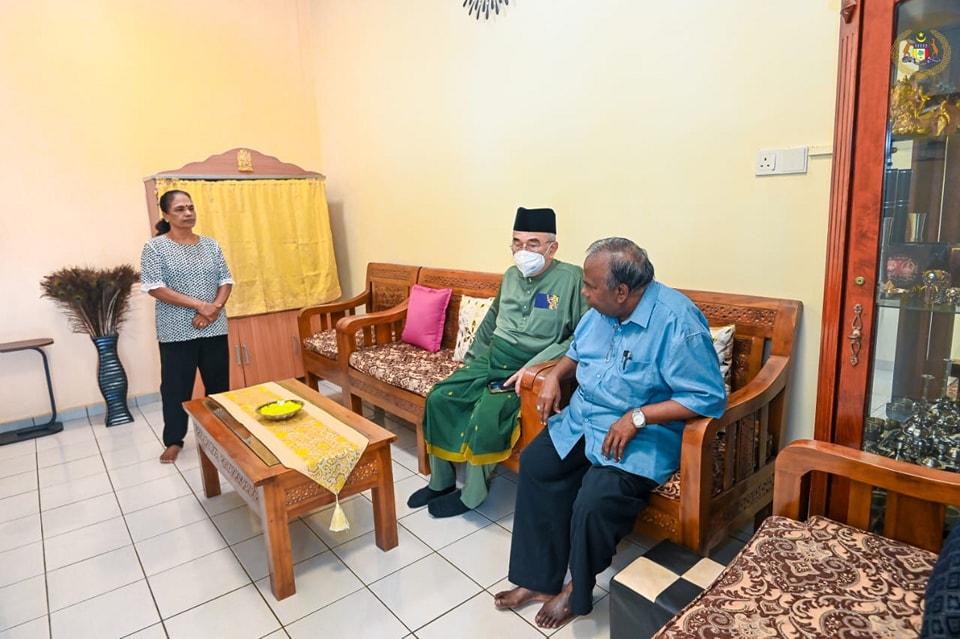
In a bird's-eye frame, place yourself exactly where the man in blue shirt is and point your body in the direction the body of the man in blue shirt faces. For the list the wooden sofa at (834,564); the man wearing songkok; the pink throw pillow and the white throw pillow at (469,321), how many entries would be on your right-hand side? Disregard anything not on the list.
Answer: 3

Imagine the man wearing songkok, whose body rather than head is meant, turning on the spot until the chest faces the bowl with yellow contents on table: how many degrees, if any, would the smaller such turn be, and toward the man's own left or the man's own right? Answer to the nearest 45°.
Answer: approximately 45° to the man's own right

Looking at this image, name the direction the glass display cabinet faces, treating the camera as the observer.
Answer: facing the viewer and to the left of the viewer

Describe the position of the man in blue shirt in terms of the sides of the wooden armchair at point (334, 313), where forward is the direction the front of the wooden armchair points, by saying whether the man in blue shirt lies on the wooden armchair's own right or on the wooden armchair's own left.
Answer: on the wooden armchair's own left

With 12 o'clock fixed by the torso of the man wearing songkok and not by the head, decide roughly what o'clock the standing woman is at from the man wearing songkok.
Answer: The standing woman is roughly at 2 o'clock from the man wearing songkok.

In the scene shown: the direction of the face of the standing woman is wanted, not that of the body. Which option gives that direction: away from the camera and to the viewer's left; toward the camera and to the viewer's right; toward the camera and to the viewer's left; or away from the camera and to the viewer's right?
toward the camera and to the viewer's right

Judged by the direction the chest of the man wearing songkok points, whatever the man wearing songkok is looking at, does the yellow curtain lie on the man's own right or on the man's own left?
on the man's own right

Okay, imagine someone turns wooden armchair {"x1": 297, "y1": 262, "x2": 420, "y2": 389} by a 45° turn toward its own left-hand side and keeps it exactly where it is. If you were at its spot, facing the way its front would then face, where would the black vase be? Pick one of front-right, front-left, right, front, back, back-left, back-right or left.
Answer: right

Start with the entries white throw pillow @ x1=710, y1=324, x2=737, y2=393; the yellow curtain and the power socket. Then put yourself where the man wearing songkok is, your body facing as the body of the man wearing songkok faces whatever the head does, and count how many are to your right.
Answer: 1

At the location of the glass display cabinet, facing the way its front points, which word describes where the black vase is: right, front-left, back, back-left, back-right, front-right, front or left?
front-right

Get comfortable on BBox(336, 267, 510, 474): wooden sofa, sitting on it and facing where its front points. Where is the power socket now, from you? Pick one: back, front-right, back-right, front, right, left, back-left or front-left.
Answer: left

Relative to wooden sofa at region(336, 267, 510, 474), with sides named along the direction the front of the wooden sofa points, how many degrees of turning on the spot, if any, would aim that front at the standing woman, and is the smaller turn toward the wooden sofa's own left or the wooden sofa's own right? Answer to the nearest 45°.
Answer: approximately 45° to the wooden sofa's own right

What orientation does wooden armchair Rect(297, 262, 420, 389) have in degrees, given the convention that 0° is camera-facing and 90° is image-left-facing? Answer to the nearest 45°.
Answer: approximately 45°

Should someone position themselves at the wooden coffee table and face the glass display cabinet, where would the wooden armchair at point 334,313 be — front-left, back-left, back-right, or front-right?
back-left

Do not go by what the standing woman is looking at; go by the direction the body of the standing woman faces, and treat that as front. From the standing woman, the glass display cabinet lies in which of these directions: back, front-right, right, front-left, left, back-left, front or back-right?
front

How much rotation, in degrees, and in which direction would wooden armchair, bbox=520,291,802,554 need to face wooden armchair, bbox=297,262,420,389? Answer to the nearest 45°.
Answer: approximately 90° to its right
